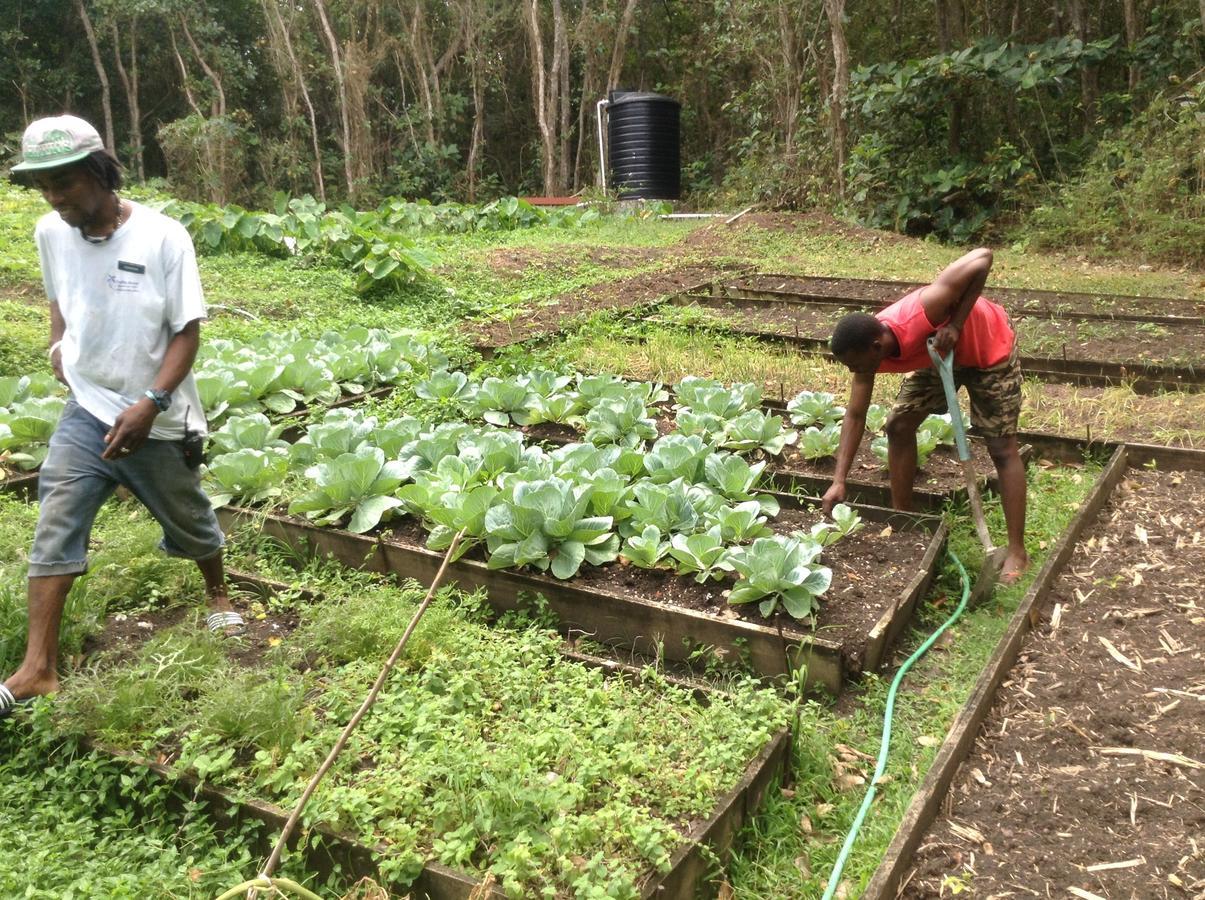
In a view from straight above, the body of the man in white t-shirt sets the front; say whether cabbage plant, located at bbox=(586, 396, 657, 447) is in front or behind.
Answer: behind

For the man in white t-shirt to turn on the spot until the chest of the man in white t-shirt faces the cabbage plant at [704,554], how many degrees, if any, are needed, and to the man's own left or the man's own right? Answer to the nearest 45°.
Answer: approximately 135° to the man's own left

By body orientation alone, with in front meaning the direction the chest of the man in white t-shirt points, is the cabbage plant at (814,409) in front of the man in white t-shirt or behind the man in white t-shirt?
behind

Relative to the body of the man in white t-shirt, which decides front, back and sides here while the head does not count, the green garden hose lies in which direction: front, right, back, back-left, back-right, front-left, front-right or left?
left

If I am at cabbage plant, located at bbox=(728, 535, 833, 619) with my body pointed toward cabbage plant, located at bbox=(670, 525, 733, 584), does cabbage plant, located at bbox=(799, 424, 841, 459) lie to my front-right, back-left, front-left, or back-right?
front-right

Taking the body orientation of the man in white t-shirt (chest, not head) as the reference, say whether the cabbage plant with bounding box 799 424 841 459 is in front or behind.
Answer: behind

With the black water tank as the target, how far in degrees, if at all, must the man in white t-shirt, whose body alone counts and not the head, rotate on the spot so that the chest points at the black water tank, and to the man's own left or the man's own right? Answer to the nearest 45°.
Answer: approximately 180°

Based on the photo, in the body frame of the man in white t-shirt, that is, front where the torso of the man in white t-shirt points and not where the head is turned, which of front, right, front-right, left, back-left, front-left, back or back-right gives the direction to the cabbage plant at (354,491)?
back

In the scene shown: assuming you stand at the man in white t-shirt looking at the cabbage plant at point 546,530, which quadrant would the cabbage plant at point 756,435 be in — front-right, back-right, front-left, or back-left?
front-left
